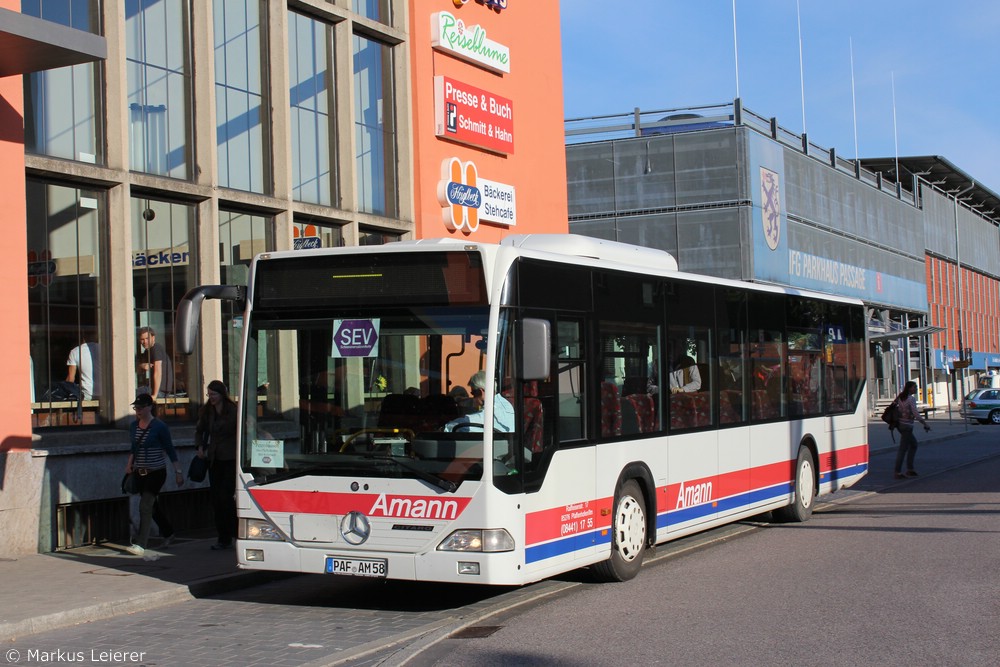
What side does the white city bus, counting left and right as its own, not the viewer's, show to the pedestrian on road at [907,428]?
back

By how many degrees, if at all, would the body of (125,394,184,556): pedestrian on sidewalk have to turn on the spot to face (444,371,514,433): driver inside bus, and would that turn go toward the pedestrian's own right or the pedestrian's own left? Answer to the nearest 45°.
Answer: approximately 90° to the pedestrian's own left

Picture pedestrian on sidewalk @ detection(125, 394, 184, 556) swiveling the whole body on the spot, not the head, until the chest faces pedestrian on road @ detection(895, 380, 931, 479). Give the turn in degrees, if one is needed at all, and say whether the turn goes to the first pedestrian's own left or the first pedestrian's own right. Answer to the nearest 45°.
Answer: approximately 180°

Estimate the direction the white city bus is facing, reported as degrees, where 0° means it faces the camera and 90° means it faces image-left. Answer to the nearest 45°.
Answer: approximately 45°

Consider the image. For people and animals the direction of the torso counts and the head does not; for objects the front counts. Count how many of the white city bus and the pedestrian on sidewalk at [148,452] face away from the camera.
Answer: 0

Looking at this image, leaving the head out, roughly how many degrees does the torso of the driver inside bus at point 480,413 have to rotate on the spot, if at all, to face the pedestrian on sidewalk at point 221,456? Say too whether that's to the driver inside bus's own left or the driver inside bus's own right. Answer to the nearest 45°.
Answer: approximately 90° to the driver inside bus's own right

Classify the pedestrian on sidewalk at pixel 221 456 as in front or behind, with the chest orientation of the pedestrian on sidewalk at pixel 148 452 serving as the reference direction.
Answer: behind

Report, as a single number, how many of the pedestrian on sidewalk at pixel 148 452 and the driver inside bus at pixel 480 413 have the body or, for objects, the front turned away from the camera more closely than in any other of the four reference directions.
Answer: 0

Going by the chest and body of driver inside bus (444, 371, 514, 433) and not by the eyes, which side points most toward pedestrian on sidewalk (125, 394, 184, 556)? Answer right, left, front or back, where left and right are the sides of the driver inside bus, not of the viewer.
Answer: right

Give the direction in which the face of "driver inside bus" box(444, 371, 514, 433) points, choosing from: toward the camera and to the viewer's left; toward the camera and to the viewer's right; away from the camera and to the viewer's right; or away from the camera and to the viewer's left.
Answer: toward the camera and to the viewer's left
